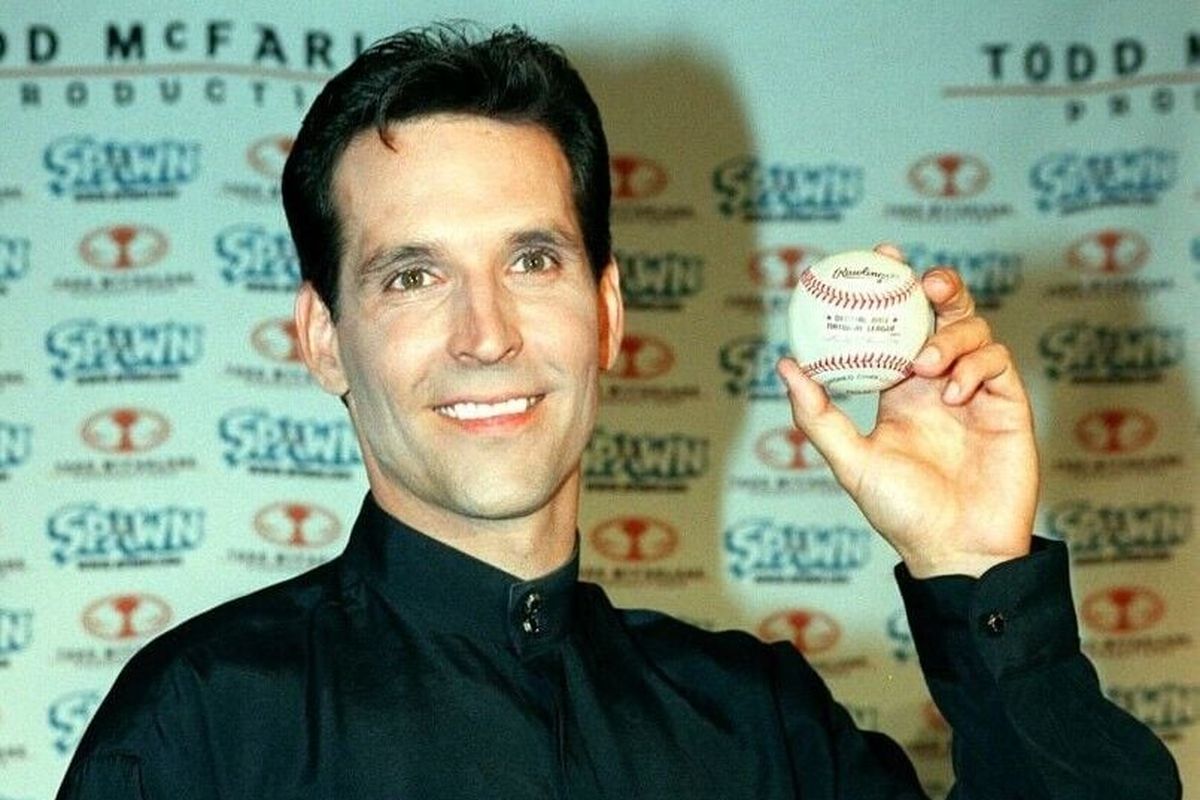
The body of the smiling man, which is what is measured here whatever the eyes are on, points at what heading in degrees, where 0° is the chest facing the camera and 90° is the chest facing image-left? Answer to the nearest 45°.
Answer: approximately 0°
